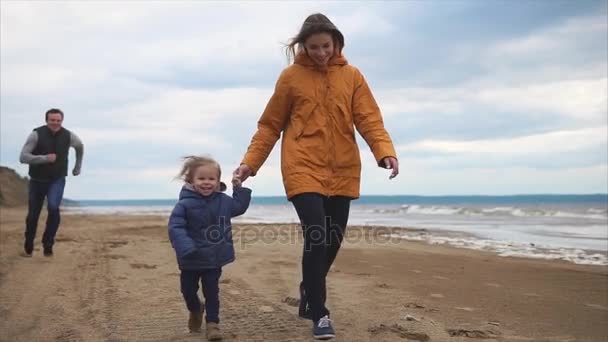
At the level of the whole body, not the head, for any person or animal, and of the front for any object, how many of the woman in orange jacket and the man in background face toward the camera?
2

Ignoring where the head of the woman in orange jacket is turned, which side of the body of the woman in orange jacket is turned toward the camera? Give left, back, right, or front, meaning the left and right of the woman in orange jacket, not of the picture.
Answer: front

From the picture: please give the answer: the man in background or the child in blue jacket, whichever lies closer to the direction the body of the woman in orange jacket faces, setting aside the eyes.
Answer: the child in blue jacket

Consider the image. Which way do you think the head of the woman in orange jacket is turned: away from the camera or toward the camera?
toward the camera

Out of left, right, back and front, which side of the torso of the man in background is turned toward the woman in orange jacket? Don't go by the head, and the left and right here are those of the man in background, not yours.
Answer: front

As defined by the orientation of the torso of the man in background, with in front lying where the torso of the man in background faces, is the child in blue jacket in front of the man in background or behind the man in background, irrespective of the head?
in front

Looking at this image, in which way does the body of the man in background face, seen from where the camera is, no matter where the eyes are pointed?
toward the camera

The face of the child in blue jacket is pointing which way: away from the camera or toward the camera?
toward the camera

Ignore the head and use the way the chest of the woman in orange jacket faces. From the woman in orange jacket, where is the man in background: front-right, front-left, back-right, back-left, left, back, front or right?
back-right

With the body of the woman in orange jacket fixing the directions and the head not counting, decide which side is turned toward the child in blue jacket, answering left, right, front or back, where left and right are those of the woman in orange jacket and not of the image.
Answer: right
